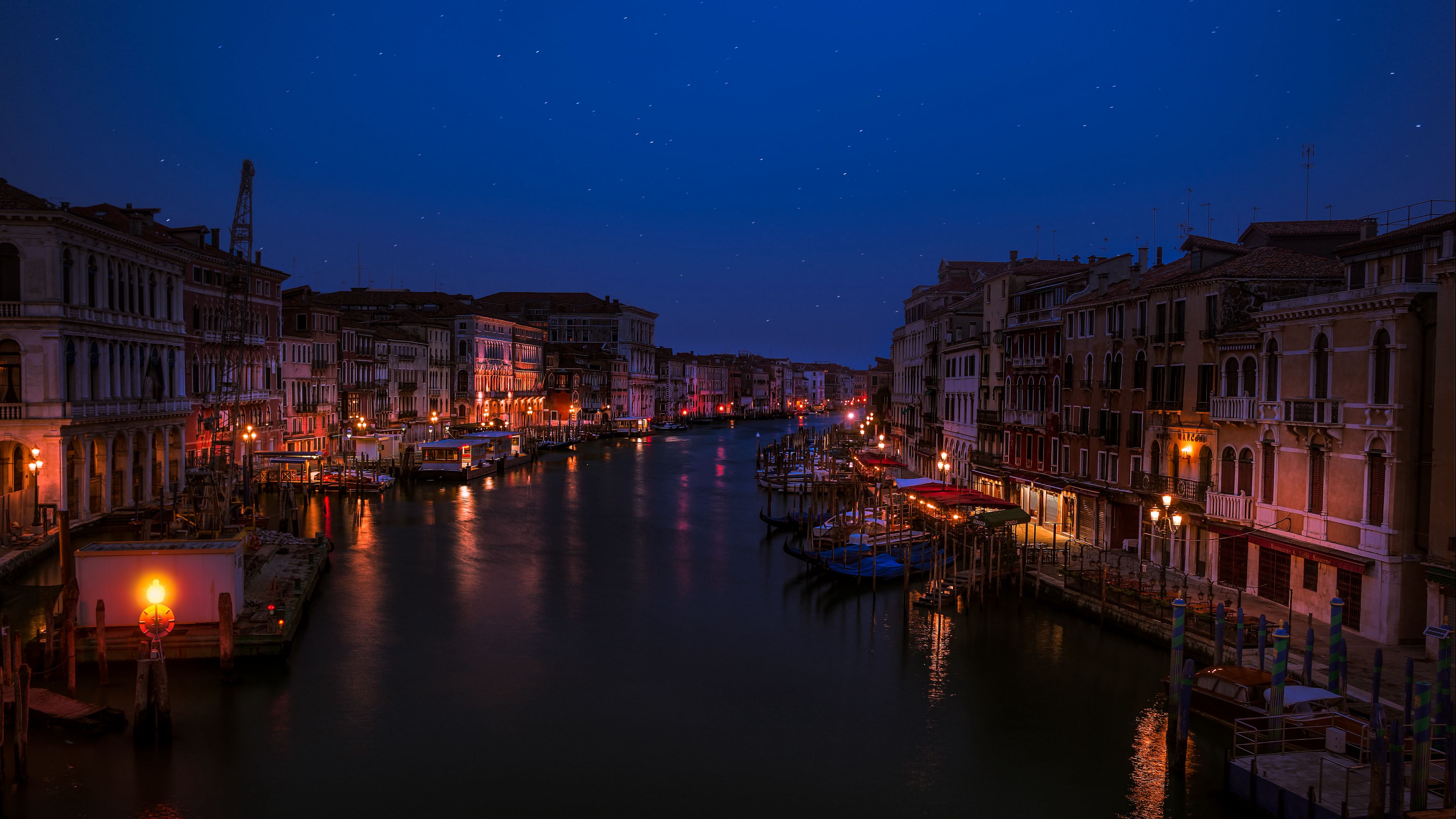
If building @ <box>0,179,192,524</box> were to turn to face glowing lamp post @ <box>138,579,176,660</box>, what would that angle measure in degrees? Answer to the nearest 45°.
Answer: approximately 45° to its right

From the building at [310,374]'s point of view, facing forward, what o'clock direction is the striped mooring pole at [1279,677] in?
The striped mooring pole is roughly at 1 o'clock from the building.

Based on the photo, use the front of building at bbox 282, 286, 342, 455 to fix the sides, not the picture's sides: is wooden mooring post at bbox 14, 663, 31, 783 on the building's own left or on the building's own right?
on the building's own right

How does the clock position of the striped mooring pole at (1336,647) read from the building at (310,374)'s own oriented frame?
The striped mooring pole is roughly at 1 o'clock from the building.

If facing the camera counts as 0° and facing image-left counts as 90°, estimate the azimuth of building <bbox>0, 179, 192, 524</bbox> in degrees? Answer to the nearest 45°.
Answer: approximately 315°

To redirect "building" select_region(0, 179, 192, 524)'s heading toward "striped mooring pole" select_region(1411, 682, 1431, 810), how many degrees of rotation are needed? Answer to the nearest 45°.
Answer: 0° — it already faces it

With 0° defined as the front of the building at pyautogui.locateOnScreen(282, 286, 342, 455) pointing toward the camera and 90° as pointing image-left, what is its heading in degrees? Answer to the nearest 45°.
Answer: approximately 315°
